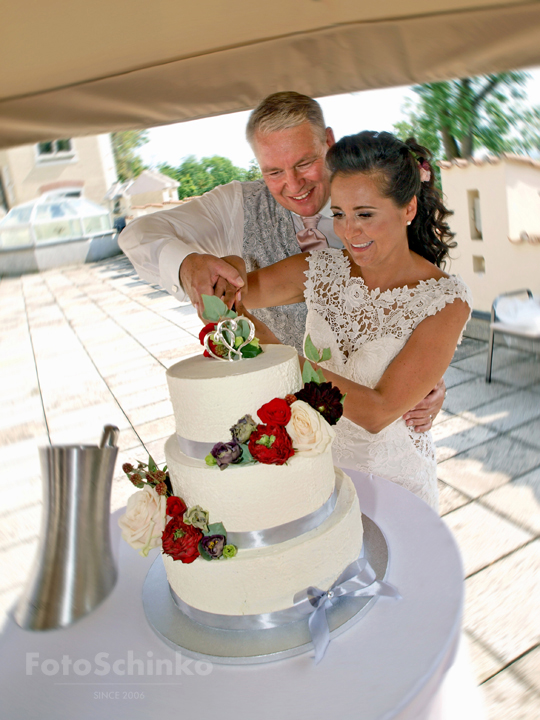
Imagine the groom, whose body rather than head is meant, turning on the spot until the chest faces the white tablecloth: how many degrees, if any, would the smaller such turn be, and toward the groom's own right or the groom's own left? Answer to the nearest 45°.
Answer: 0° — they already face it

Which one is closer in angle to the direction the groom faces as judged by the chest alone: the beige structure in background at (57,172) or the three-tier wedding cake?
the three-tier wedding cake

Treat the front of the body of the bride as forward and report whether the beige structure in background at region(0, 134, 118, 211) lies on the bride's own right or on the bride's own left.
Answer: on the bride's own right

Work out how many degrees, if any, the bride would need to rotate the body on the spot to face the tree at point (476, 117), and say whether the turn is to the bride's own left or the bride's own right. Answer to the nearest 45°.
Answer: approximately 135° to the bride's own right

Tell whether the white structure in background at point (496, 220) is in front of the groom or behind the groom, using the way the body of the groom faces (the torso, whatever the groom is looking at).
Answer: behind

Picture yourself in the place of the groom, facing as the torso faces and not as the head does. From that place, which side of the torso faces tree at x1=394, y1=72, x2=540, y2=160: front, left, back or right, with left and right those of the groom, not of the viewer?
back

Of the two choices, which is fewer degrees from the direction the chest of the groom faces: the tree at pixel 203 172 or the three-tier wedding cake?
the three-tier wedding cake

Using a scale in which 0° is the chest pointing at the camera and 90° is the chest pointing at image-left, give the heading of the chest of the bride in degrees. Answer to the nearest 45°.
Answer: approximately 45°

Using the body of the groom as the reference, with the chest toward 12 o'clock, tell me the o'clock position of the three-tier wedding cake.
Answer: The three-tier wedding cake is roughly at 12 o'clock from the groom.
